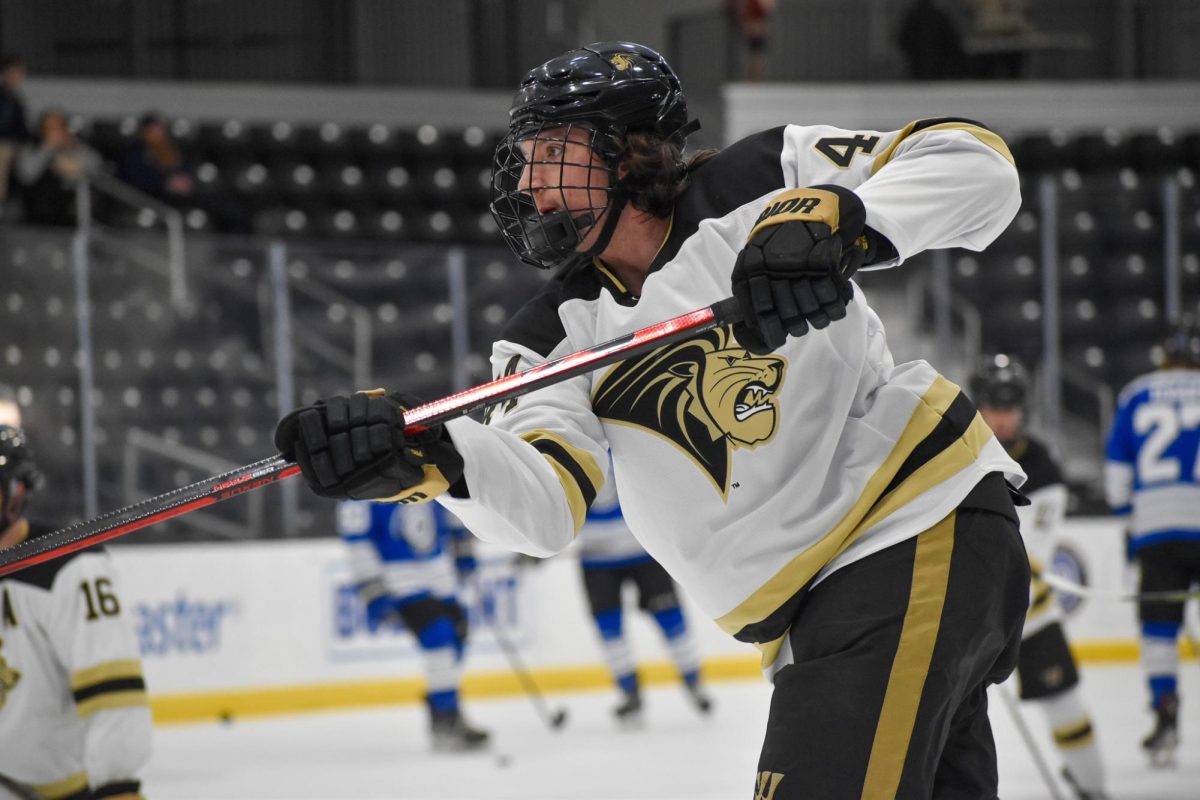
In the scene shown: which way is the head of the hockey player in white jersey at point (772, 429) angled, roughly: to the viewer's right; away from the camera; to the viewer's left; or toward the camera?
to the viewer's left

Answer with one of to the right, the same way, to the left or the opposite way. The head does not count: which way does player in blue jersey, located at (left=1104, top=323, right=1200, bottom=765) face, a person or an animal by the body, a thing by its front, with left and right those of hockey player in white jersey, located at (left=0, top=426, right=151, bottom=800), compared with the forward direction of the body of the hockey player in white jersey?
the opposite way

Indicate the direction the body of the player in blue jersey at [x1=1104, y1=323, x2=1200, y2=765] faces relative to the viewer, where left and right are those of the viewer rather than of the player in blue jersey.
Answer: facing away from the viewer

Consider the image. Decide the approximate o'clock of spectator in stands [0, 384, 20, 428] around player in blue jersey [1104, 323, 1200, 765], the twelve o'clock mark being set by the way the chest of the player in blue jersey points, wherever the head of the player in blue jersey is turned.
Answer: The spectator in stands is roughly at 9 o'clock from the player in blue jersey.

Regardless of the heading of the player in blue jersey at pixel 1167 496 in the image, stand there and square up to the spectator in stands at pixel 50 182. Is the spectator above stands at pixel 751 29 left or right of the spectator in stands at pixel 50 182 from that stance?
right

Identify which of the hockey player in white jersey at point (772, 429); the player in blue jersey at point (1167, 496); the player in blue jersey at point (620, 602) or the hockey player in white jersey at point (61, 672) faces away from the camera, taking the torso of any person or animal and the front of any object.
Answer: the player in blue jersey at point (1167, 496)

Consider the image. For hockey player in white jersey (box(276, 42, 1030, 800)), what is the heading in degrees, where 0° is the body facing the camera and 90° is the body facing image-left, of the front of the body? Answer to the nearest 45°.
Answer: approximately 45°

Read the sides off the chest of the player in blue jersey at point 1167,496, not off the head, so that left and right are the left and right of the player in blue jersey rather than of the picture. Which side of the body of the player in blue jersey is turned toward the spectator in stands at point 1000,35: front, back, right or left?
front
